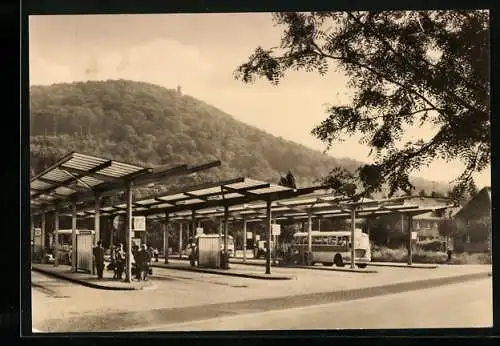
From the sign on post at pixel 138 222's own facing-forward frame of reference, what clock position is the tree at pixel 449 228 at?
The tree is roughly at 9 o'clock from the sign on post.

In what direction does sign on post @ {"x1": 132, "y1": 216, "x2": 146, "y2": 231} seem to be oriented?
toward the camera
